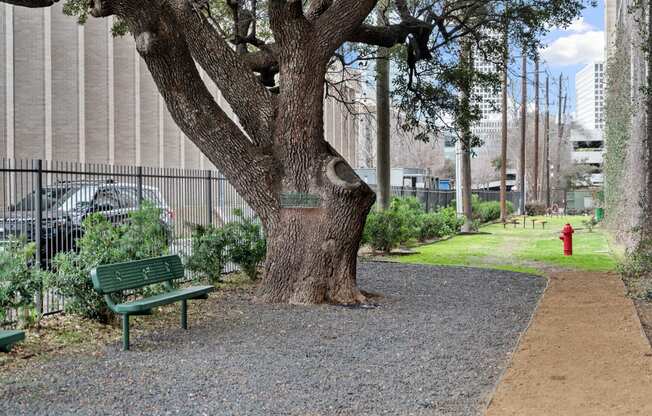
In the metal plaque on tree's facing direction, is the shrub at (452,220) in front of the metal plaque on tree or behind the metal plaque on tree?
behind

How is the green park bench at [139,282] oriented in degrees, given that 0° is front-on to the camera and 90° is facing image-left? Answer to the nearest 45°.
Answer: approximately 315°

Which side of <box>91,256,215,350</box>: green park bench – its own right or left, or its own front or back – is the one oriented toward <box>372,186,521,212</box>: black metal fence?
left

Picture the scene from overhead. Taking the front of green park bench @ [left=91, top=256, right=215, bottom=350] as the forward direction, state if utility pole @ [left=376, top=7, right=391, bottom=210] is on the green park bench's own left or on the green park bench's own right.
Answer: on the green park bench's own left

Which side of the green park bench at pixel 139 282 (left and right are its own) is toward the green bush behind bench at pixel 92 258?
back

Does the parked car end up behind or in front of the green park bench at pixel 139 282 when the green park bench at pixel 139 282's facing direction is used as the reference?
behind

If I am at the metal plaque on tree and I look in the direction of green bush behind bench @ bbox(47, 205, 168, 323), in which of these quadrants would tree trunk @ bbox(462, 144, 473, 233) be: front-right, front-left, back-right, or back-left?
back-right

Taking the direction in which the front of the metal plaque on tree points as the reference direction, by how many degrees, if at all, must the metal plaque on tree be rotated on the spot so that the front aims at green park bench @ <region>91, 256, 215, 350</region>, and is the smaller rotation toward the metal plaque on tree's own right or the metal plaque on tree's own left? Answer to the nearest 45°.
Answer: approximately 45° to the metal plaque on tree's own right

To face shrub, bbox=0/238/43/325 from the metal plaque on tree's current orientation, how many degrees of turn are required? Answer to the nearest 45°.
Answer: approximately 45° to its right

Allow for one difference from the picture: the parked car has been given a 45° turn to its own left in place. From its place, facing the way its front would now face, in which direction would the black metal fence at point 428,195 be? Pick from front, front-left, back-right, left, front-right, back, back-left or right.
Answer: back-left
